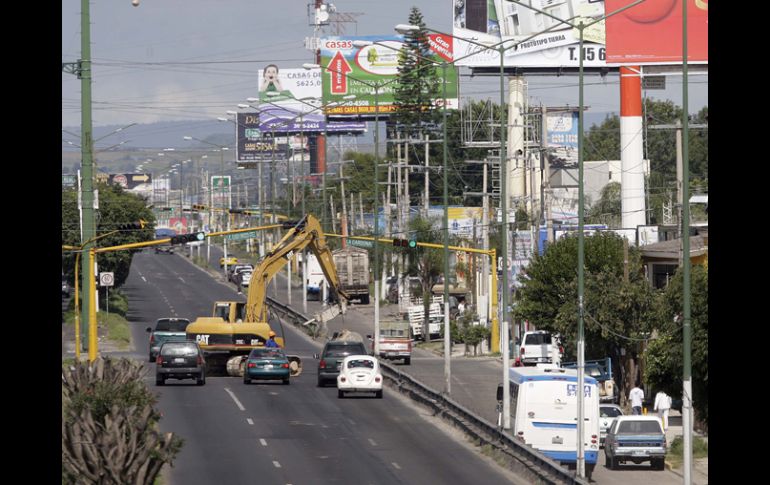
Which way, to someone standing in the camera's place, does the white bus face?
facing away from the viewer

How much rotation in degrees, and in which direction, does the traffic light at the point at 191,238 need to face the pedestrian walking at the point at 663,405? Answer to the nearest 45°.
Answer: approximately 90° to its left

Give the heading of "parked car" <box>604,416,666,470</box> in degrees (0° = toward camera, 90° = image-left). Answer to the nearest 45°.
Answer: approximately 180°

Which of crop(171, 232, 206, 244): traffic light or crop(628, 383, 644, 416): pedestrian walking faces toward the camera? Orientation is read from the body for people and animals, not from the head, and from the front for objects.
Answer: the traffic light

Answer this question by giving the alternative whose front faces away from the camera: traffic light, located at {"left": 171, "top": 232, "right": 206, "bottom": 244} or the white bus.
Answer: the white bus

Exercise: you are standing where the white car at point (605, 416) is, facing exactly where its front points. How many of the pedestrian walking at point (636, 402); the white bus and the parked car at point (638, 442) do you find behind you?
2

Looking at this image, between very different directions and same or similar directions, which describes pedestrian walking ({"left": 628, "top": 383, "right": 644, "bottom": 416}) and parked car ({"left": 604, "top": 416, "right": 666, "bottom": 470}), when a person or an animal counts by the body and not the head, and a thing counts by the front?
same or similar directions

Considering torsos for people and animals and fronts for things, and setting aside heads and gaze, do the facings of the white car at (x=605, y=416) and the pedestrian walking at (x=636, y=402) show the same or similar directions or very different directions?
same or similar directions

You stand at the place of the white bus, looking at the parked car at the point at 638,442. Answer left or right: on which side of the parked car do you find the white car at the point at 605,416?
left

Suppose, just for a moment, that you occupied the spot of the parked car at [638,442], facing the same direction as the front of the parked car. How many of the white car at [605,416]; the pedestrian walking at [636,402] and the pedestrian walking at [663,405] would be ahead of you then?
3
